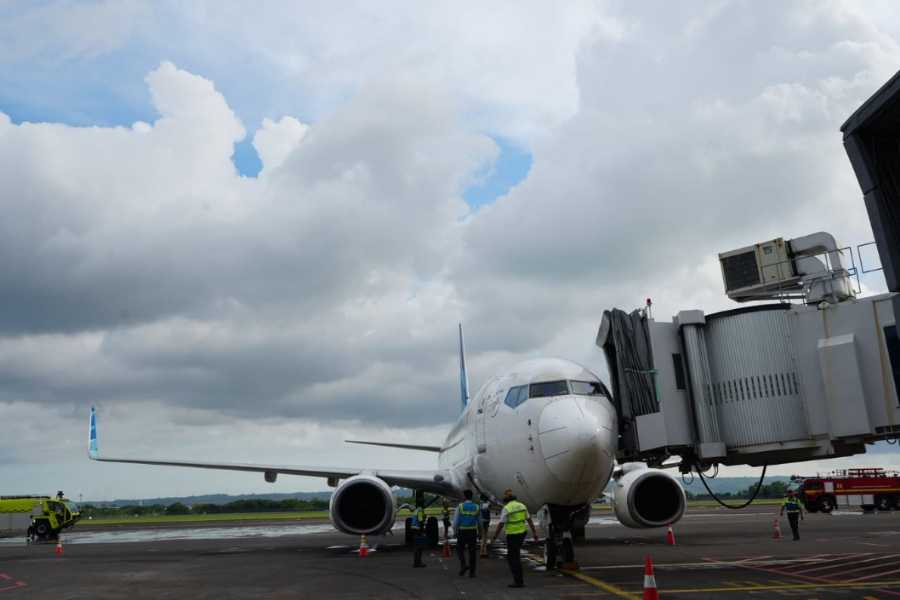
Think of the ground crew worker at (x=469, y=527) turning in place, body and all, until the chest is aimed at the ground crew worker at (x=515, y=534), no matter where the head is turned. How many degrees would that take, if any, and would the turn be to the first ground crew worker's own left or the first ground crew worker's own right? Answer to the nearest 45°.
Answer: approximately 135° to the first ground crew worker's own right

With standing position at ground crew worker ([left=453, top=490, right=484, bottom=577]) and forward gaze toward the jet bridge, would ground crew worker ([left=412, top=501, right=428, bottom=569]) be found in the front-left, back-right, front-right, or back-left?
back-left

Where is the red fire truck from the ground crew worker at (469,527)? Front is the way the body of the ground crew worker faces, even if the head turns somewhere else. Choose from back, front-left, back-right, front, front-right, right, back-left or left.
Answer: front-right

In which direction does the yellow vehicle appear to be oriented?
to the viewer's right

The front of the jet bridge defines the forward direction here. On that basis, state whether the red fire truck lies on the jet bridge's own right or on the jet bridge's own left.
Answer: on the jet bridge's own right

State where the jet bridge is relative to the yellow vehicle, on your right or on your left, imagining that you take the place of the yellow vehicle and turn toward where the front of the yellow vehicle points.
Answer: on your right

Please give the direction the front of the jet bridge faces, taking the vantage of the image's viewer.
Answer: facing to the left of the viewer

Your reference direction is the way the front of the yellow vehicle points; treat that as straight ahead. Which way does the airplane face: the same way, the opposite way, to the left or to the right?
to the right

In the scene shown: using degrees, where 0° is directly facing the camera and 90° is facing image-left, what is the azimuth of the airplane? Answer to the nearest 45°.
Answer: approximately 0°

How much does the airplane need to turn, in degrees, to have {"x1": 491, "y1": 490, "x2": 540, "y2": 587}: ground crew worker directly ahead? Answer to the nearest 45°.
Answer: approximately 45° to its right

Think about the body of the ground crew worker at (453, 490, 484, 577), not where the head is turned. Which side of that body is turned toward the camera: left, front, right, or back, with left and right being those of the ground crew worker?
back
